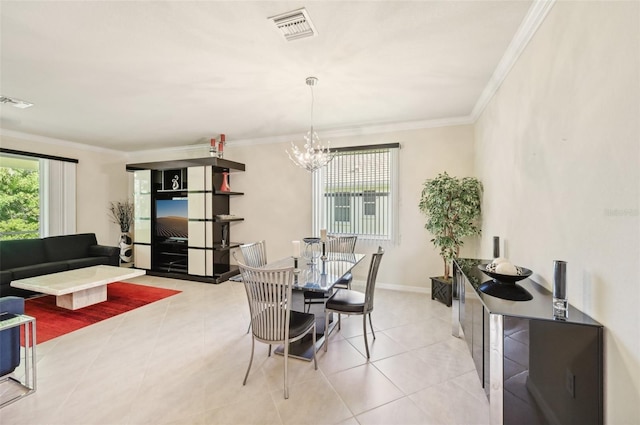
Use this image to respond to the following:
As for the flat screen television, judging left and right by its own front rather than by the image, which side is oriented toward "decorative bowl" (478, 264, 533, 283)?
left

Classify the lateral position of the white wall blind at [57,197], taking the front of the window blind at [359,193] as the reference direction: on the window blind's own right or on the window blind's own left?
on the window blind's own right

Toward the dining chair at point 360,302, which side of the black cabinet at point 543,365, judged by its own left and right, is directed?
front

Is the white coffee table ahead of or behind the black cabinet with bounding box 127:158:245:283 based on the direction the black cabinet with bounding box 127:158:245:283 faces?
ahead

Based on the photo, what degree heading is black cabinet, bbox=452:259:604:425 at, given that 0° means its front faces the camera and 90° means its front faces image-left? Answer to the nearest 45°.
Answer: approximately 90°

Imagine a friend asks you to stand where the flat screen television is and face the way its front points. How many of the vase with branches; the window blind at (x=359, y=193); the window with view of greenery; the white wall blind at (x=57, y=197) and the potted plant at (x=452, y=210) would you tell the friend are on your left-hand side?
2

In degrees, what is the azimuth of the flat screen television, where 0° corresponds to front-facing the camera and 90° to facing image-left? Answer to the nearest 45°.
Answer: approximately 45°

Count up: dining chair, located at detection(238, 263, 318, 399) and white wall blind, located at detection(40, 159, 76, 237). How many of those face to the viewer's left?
0

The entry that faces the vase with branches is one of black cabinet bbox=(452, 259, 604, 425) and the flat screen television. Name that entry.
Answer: the black cabinet

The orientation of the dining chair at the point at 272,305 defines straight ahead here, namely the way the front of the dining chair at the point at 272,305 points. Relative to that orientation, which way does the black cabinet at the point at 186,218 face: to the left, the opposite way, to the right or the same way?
the opposite way

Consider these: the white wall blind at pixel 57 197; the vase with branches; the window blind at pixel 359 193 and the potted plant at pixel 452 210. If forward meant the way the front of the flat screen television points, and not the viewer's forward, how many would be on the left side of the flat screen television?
2

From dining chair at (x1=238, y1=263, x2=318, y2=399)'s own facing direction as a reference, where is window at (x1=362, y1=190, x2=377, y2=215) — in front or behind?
in front

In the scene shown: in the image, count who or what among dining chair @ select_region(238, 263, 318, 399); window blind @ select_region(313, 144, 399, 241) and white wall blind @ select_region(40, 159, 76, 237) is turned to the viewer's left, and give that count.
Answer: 0

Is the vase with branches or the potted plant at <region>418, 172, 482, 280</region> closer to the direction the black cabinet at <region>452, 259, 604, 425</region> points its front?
the vase with branches

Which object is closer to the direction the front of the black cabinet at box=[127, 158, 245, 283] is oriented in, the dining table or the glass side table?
the glass side table

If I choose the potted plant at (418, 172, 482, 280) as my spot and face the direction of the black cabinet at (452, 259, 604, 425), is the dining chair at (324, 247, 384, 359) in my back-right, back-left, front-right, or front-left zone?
front-right

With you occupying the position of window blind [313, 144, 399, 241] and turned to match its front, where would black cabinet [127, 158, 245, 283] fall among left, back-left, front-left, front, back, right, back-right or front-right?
right

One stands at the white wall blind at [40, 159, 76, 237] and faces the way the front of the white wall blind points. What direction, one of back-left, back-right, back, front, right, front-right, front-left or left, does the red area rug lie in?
front-right
